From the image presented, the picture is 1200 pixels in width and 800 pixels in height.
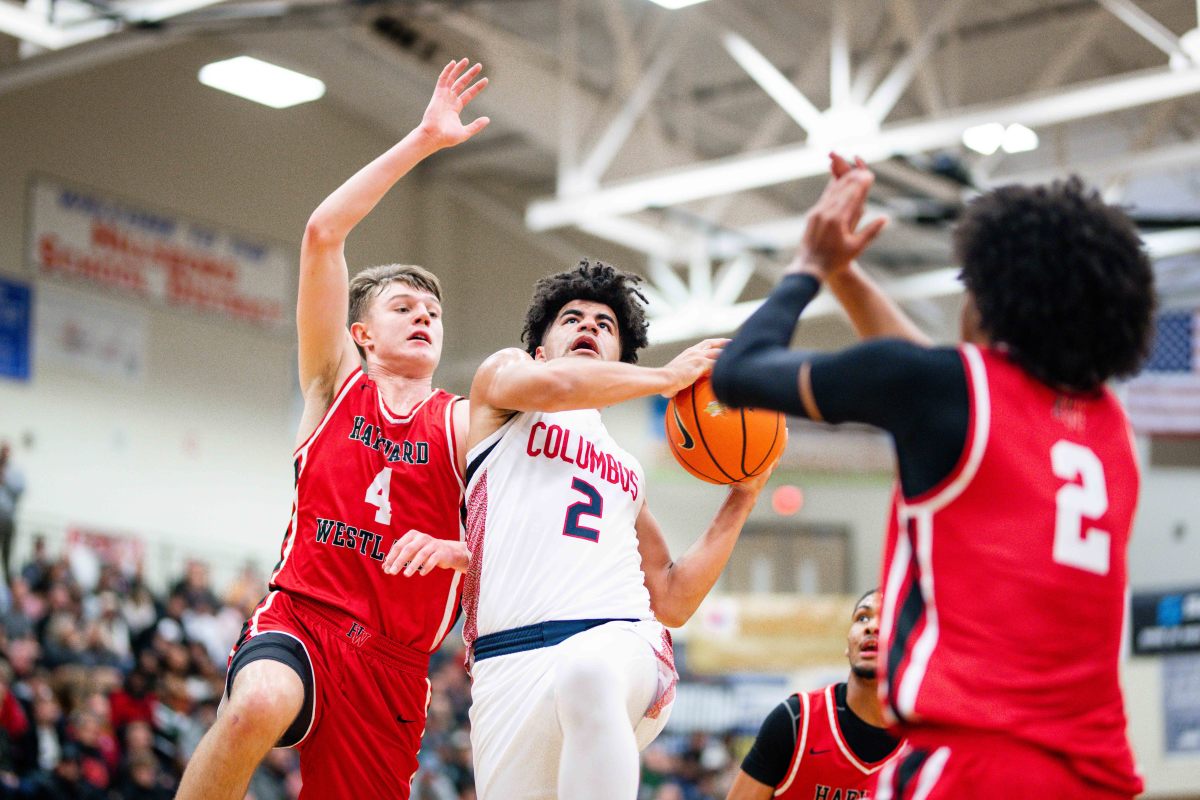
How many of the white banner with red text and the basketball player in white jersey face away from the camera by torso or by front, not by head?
0

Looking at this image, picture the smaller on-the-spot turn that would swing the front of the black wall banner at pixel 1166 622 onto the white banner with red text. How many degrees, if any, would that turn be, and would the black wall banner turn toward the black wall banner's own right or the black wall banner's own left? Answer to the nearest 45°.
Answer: approximately 45° to the black wall banner's own right

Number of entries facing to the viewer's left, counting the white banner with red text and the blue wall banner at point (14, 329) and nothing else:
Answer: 0

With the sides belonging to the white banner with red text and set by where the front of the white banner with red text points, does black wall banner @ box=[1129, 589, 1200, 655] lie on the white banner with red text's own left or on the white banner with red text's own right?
on the white banner with red text's own left

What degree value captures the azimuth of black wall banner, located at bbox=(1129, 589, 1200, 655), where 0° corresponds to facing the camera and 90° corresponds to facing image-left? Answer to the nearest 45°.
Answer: approximately 0°

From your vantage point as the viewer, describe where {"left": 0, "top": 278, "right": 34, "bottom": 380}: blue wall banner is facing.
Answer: facing the viewer and to the right of the viewer

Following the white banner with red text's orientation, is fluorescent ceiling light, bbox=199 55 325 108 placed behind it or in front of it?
in front

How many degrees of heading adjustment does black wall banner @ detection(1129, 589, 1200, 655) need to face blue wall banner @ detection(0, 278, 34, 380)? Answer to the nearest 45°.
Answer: approximately 45° to its right
